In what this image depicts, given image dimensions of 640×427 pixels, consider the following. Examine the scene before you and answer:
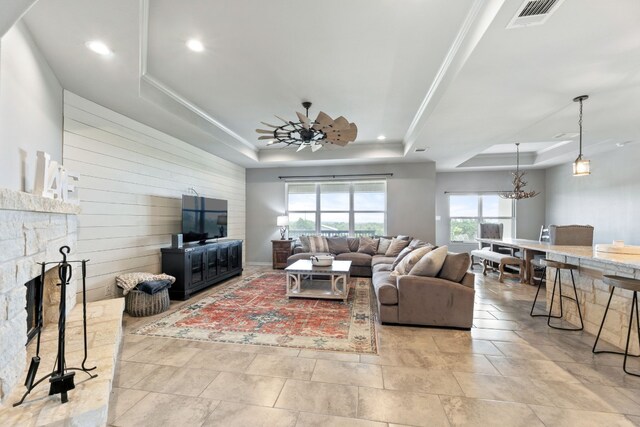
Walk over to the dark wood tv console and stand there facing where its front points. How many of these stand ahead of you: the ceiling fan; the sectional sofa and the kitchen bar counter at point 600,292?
3

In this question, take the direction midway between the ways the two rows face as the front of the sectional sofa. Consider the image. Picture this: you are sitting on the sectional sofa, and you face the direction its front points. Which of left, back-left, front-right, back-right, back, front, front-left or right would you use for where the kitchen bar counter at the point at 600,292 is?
back-left

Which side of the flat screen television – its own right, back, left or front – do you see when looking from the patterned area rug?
front

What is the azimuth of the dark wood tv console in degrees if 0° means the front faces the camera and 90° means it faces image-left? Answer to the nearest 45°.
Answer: approximately 315°

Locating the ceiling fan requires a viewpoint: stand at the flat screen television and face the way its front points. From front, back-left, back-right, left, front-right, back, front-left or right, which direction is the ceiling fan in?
front

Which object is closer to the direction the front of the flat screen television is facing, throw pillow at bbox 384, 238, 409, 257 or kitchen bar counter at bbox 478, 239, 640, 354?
the kitchen bar counter

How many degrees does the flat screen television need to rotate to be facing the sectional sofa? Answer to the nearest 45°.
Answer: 0° — it already faces it

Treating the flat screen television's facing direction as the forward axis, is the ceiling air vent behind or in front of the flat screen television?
in front

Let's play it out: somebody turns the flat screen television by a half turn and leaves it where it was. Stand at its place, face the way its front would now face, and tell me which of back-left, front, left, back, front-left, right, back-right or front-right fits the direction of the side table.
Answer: right

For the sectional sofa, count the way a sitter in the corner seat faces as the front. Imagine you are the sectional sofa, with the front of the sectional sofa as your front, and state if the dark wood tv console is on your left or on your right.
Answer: on your right

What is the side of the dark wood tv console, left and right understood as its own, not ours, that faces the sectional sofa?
front

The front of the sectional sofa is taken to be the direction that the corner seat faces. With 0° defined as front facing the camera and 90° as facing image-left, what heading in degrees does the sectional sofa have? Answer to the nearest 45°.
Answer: approximately 45°

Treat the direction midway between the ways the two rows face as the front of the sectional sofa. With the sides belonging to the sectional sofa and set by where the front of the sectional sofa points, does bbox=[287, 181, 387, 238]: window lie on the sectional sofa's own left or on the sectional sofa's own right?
on the sectional sofa's own right

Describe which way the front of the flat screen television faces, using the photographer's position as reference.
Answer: facing the viewer and to the right of the viewer

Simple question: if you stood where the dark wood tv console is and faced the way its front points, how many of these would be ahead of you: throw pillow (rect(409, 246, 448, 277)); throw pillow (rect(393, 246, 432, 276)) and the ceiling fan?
3
